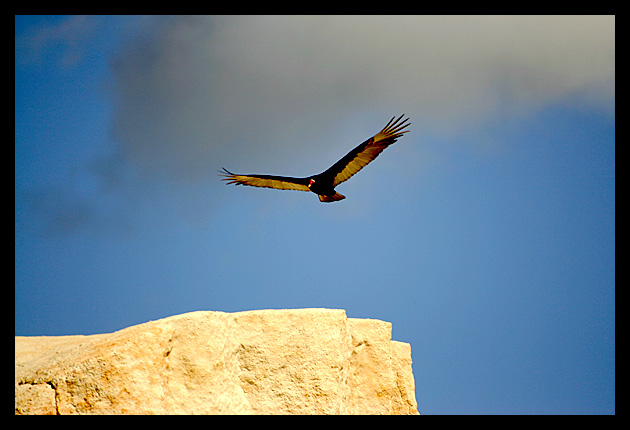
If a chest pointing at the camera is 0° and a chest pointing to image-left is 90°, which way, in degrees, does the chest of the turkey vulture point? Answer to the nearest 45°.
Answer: approximately 45°
